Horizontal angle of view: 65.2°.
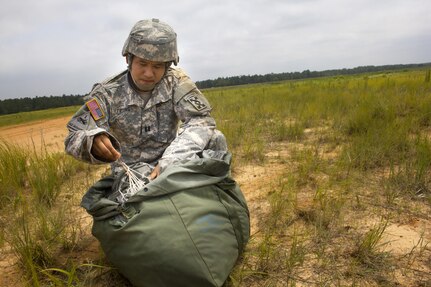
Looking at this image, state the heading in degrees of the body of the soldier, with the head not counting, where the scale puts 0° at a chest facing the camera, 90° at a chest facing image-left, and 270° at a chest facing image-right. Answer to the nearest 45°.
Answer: approximately 0°

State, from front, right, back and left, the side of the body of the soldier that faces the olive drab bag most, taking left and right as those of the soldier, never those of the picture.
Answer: front
